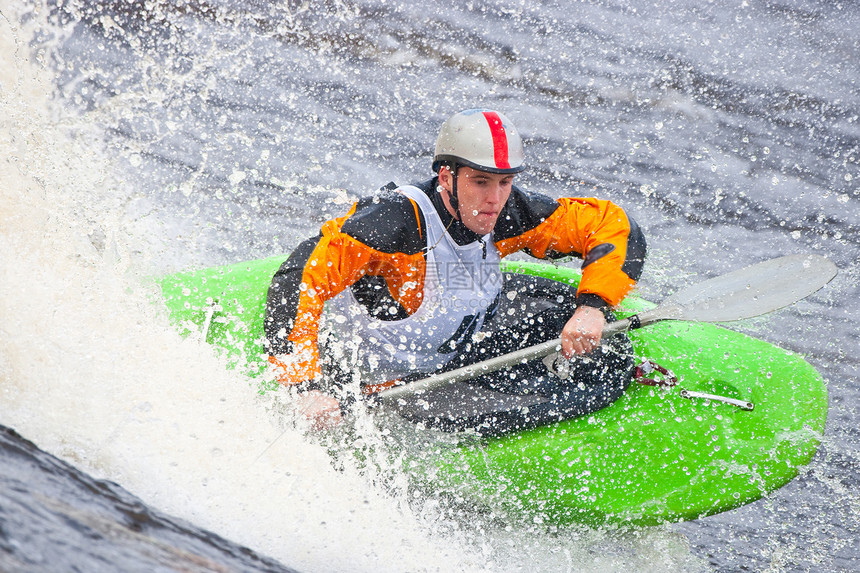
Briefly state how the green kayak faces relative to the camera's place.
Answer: facing the viewer and to the right of the viewer
